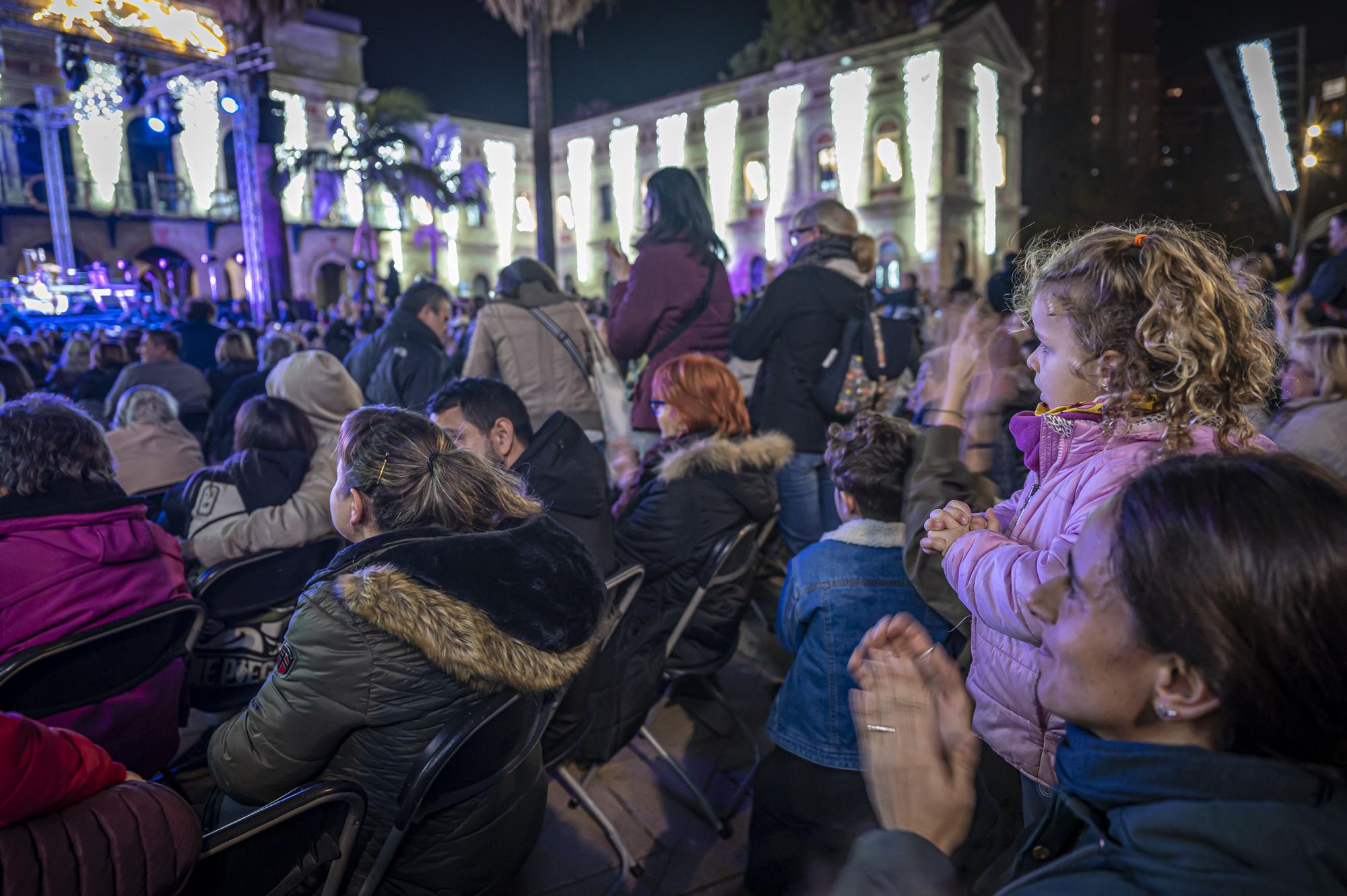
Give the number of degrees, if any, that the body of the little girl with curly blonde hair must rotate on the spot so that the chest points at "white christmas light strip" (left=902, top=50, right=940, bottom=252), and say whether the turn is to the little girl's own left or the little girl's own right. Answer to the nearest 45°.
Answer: approximately 90° to the little girl's own right

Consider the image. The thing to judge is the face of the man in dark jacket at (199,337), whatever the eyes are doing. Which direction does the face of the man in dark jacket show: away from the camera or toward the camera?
away from the camera

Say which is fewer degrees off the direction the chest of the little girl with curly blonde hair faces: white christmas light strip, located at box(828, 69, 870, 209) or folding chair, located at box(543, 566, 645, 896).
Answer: the folding chair

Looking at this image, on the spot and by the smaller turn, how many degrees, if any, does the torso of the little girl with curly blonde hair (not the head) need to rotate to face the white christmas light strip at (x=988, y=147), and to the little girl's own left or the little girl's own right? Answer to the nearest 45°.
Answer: approximately 90° to the little girl's own right

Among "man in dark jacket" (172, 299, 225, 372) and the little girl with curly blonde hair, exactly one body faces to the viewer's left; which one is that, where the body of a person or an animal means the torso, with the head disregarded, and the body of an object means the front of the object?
the little girl with curly blonde hair

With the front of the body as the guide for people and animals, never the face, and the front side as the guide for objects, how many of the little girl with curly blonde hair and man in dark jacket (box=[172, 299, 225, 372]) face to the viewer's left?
1

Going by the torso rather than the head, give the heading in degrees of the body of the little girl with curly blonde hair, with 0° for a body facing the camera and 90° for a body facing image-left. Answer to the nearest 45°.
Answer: approximately 90°

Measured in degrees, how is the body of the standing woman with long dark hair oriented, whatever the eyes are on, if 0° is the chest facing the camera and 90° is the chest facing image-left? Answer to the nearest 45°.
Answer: approximately 135°

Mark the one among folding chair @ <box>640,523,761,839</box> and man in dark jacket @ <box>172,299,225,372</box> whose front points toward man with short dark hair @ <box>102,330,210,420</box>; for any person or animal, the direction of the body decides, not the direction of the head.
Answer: the folding chair

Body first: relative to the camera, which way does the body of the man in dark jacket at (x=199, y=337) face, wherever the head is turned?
away from the camera
